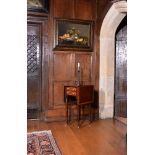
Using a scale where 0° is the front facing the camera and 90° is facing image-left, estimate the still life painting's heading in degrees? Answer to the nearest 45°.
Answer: approximately 0°

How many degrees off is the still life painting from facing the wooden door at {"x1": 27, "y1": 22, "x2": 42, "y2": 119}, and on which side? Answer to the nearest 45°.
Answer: approximately 90° to its right
